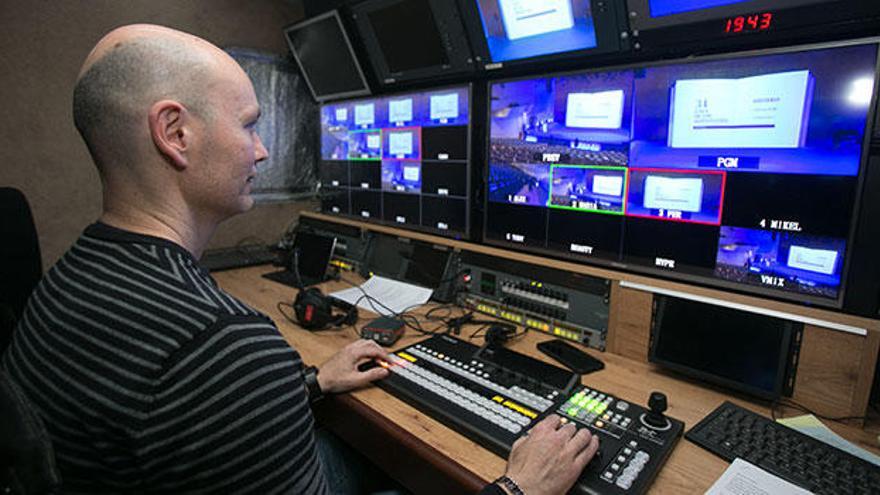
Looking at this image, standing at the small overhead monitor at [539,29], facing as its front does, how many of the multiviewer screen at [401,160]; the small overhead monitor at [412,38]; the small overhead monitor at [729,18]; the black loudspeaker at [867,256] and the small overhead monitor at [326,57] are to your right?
3

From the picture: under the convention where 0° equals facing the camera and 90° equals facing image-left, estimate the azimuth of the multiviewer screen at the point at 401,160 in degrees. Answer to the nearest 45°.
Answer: approximately 45°

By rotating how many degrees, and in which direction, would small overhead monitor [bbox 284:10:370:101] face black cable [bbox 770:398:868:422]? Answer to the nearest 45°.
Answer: approximately 90° to its left

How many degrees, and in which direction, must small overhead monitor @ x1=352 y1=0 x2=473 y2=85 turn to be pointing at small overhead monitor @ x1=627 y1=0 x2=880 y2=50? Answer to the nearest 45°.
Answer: approximately 90° to its left

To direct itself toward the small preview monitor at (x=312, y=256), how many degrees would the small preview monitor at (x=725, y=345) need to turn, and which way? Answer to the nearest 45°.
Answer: approximately 45° to its right

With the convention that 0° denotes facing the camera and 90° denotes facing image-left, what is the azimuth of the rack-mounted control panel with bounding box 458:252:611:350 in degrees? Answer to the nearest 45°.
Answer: approximately 45°

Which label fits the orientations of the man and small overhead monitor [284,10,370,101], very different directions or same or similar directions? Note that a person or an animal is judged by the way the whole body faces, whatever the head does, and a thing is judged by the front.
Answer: very different directions
